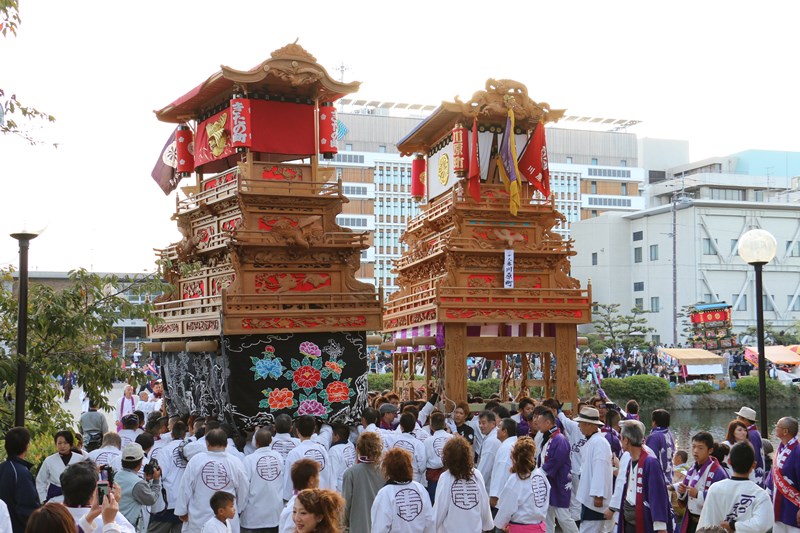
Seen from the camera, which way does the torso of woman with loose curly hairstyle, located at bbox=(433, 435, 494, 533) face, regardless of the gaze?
away from the camera

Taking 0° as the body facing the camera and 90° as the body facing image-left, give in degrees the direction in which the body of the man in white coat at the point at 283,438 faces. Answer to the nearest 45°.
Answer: approximately 180°

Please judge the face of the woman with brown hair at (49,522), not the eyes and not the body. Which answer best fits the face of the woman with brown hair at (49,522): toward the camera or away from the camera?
away from the camera

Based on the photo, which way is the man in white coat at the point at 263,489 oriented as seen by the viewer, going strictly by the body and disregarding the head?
away from the camera

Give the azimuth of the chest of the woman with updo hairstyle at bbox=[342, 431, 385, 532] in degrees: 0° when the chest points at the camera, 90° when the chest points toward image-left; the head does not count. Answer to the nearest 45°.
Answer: approximately 180°

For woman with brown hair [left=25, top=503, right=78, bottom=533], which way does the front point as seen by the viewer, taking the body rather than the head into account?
away from the camera

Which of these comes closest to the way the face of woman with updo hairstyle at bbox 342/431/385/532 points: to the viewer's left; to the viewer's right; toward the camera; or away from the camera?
away from the camera

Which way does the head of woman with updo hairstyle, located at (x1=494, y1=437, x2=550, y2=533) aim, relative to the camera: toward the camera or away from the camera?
away from the camera

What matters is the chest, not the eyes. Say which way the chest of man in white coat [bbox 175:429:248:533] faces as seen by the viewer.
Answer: away from the camera

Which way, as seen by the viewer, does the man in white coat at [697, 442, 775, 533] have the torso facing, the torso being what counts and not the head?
away from the camera

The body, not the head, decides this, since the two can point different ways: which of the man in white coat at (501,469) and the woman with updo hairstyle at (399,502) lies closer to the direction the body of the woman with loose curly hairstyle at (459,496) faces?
the man in white coat
